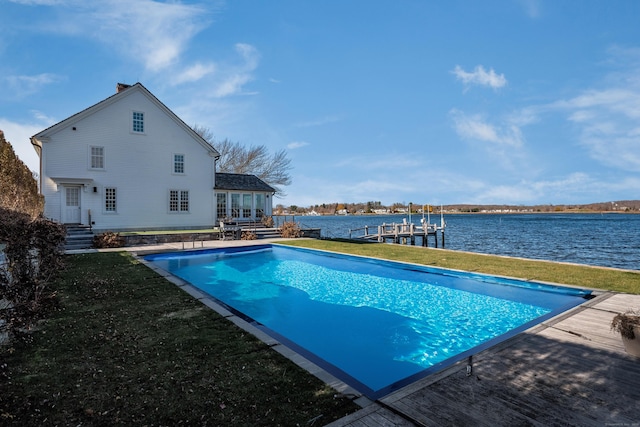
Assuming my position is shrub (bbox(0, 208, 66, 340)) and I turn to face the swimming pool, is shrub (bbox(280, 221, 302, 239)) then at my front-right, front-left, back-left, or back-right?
front-left

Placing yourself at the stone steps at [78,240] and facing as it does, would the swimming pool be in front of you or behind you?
in front

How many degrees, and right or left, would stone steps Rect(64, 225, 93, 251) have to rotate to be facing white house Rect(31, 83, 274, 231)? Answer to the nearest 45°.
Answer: approximately 135° to its left

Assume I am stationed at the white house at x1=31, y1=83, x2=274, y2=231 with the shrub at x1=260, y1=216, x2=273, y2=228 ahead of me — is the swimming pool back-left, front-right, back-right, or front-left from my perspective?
front-right

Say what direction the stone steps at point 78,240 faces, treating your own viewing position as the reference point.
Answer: facing the viewer

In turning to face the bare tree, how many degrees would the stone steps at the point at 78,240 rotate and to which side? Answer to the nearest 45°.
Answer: approximately 135° to its left

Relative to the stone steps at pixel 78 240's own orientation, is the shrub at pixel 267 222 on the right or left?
on its left

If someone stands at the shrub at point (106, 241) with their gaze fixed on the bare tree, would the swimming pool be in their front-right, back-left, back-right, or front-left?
back-right

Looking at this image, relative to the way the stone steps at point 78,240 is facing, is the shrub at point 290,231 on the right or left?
on its left

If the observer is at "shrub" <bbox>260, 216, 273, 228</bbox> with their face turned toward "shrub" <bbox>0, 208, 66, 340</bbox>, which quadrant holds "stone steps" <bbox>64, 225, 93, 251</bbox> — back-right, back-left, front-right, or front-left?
front-right
